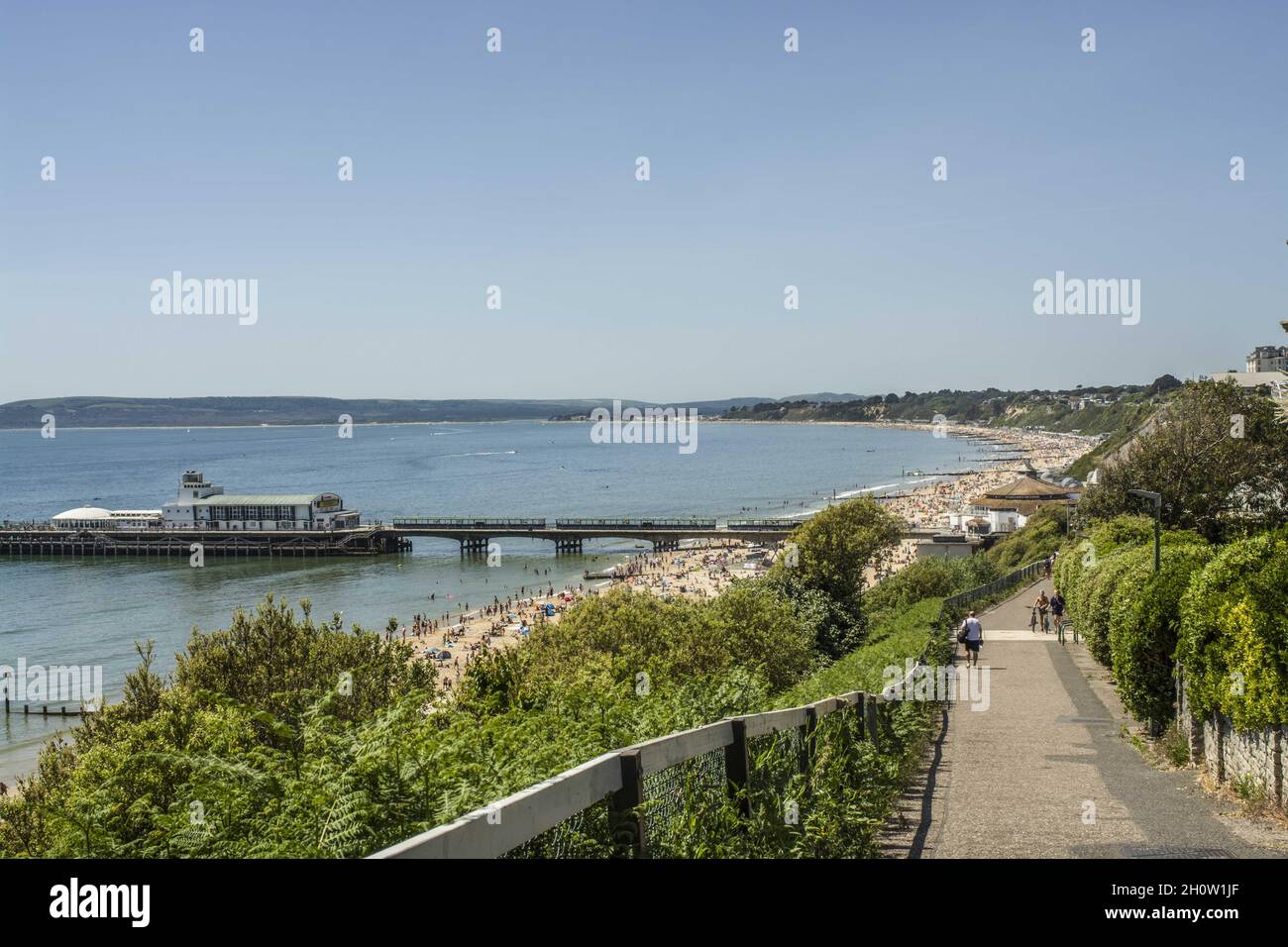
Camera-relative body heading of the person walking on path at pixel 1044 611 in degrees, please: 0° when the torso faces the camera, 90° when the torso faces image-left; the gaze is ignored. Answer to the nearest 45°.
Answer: approximately 0°

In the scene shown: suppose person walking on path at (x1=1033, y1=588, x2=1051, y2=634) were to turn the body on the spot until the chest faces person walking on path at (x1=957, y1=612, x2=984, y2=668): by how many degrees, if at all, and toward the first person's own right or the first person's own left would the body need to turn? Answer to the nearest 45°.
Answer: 0° — they already face them

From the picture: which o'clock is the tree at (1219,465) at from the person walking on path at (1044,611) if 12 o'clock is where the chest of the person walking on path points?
The tree is roughly at 7 o'clock from the person walking on path.
